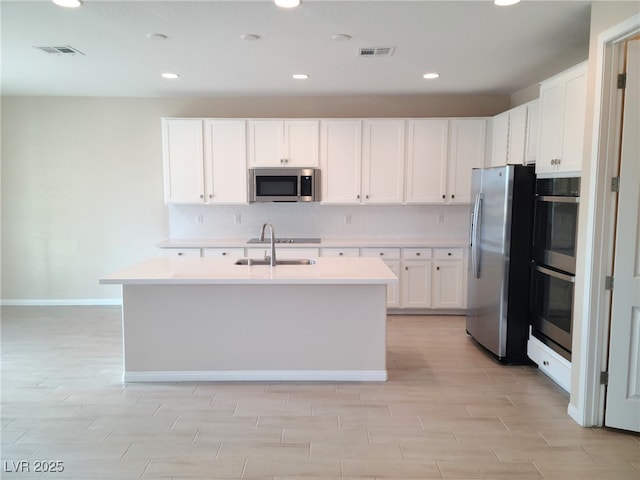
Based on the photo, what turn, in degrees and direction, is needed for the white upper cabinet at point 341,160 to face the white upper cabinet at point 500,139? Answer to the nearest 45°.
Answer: approximately 90° to its left

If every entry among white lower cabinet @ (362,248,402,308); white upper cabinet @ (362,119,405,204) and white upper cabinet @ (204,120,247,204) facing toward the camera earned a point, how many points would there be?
3

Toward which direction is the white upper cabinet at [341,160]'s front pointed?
toward the camera

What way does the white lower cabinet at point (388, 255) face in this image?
toward the camera

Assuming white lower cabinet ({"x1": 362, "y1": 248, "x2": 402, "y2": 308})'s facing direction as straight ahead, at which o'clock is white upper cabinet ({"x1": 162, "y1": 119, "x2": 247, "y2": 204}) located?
The white upper cabinet is roughly at 3 o'clock from the white lower cabinet.

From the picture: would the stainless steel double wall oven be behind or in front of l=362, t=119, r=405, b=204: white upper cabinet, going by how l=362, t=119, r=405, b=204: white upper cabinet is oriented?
in front

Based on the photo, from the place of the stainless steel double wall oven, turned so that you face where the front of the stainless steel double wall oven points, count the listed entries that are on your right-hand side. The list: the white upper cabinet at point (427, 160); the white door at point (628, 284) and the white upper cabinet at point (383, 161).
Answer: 2

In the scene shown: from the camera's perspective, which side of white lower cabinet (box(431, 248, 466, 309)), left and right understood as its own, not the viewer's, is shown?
front

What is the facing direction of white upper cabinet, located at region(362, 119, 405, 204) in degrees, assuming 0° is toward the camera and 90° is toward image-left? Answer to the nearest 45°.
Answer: approximately 0°

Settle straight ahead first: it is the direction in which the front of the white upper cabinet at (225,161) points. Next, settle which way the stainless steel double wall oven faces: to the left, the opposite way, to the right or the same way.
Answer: to the right

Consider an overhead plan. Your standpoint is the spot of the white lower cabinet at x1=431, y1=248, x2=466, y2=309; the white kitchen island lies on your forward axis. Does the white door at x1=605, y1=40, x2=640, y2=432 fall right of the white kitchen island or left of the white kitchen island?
left
